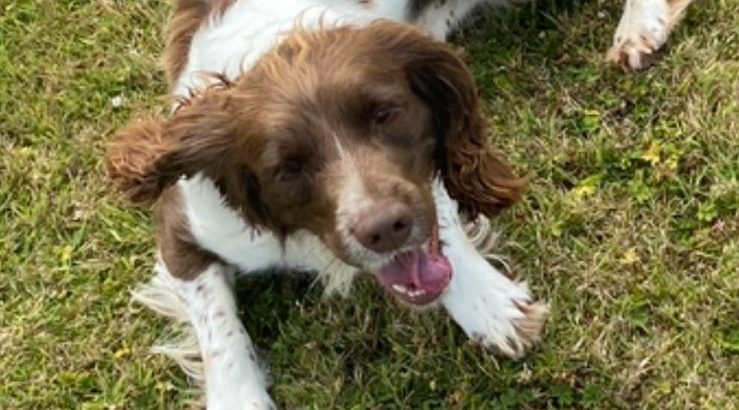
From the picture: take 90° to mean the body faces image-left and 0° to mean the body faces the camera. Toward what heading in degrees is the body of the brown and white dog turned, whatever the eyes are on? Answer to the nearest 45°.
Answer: approximately 0°
